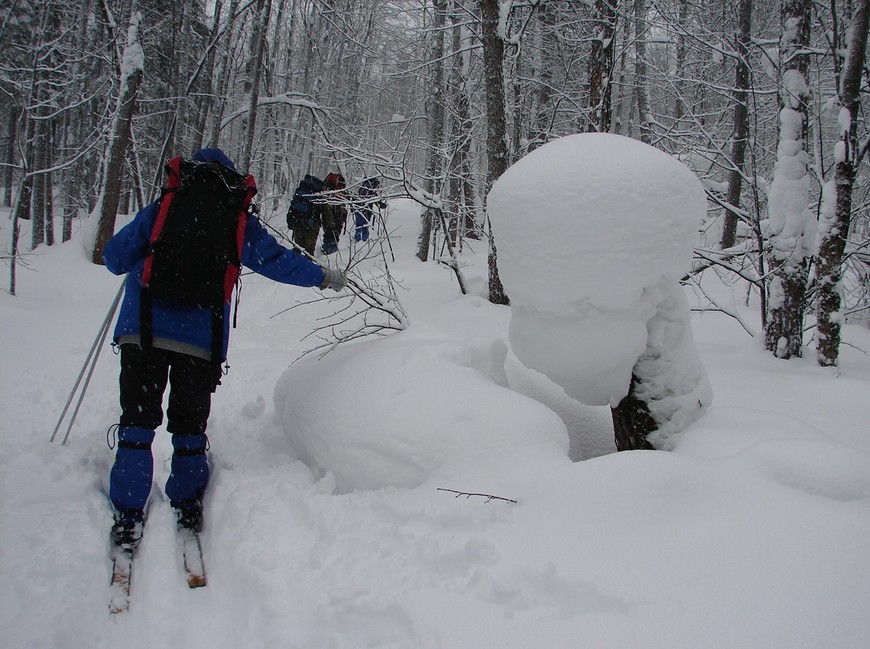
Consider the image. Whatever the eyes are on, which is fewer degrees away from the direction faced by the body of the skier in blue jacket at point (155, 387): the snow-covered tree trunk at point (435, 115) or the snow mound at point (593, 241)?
the snow-covered tree trunk

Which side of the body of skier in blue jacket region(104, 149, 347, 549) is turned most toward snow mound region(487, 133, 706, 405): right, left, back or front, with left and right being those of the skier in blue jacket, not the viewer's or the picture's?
right

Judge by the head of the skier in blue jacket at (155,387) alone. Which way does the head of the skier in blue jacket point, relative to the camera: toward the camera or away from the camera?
away from the camera

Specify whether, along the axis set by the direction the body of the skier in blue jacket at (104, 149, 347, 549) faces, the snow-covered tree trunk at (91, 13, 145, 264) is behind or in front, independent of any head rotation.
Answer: in front

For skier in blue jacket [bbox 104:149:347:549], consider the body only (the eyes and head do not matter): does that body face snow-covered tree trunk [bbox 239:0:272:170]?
yes

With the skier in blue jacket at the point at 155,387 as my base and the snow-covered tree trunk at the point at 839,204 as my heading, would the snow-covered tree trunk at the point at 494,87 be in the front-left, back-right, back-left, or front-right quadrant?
front-left

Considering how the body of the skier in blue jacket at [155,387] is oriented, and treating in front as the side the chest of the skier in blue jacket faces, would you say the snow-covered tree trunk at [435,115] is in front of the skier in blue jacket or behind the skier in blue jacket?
in front

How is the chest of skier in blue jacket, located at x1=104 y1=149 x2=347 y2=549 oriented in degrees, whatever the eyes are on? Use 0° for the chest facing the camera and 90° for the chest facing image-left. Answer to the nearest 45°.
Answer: approximately 180°
